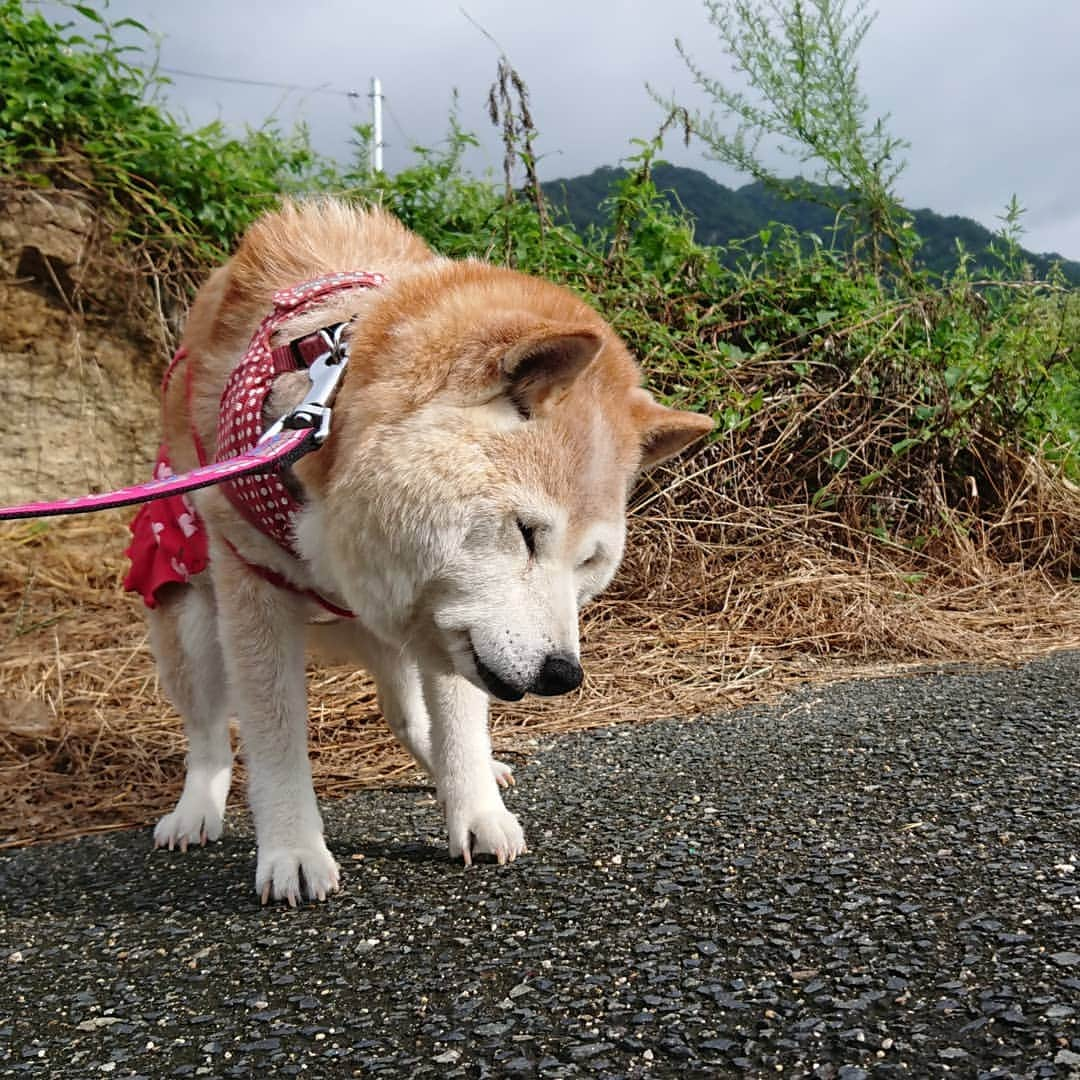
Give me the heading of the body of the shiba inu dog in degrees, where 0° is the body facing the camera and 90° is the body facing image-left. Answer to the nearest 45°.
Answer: approximately 315°
